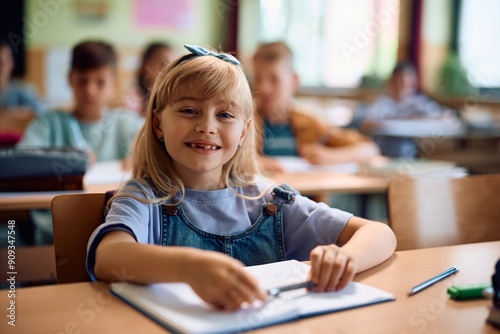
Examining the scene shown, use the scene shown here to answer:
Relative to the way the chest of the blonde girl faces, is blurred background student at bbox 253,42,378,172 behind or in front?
behind

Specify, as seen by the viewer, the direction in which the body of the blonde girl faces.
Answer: toward the camera

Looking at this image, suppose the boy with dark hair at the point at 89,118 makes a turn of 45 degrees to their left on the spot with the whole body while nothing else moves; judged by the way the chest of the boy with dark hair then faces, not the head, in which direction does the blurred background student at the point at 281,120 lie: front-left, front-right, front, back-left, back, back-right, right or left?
front-left

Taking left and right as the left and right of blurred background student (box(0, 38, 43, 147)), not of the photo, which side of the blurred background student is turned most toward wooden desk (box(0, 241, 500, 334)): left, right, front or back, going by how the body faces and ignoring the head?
front

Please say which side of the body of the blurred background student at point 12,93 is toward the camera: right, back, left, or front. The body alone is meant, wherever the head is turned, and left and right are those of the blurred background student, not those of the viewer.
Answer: front

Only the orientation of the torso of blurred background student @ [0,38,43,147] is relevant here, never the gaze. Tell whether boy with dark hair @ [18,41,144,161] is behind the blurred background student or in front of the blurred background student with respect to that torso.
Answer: in front

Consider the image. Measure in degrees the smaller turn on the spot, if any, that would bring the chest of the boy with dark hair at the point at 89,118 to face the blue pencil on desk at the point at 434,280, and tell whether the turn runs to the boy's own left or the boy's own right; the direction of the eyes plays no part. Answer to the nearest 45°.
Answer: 0° — they already face it

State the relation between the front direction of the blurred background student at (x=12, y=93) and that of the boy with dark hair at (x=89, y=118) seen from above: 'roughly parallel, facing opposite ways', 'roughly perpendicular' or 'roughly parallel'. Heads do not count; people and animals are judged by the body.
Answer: roughly parallel

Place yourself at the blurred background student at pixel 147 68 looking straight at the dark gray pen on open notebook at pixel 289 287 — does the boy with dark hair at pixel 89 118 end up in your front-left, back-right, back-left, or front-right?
front-right

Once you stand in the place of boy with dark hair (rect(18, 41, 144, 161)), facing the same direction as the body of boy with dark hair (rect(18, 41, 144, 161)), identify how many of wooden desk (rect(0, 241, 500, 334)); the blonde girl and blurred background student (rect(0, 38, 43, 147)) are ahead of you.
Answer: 2

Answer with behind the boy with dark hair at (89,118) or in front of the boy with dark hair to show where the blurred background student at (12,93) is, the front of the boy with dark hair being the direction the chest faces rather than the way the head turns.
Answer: behind

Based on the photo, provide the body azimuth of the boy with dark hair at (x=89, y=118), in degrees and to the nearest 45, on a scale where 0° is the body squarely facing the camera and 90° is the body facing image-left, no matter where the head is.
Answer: approximately 0°
